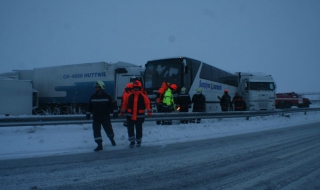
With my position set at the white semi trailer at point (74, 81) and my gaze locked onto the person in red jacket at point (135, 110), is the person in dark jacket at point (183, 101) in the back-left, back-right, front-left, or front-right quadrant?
front-left

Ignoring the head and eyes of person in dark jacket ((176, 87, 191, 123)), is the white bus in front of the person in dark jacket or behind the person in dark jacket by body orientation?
in front

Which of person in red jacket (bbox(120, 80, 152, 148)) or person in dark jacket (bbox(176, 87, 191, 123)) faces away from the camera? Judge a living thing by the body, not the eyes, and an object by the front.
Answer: the person in dark jacket

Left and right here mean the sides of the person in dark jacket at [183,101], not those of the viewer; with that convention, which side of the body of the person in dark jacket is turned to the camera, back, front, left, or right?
back

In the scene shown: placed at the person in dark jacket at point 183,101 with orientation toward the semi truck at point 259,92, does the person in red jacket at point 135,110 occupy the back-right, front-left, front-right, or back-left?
back-right

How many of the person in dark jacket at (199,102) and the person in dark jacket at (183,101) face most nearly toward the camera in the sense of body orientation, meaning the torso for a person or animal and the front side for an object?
0

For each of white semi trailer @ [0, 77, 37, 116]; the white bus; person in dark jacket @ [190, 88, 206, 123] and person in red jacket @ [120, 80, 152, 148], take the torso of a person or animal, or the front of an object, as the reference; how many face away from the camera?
1

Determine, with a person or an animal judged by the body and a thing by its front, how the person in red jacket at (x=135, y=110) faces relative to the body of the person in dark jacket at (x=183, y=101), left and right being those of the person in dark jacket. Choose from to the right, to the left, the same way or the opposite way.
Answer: the opposite way

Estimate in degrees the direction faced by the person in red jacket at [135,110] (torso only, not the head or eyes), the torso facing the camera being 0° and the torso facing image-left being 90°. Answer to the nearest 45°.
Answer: approximately 0°

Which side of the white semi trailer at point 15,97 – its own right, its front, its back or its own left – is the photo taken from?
right

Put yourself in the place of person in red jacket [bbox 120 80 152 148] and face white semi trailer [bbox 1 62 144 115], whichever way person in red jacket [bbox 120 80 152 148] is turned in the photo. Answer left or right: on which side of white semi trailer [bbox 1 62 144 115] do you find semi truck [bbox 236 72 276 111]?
right

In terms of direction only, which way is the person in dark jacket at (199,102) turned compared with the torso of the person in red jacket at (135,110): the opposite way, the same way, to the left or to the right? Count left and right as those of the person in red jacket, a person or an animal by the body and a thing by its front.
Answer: the opposite way

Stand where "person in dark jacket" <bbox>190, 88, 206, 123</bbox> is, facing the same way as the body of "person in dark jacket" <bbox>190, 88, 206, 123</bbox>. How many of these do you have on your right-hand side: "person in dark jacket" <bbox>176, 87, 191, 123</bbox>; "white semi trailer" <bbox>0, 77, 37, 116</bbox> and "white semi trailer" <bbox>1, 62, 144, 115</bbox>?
0

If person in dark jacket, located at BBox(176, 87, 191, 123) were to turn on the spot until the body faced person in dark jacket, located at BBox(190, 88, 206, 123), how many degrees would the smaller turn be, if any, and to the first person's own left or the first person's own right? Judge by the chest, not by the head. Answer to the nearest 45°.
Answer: approximately 45° to the first person's own right
